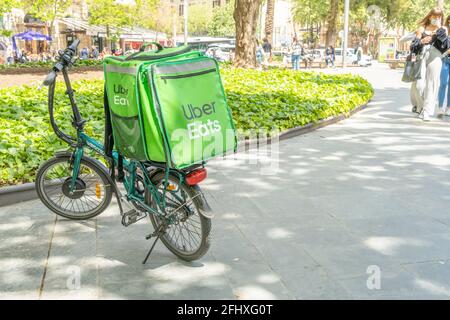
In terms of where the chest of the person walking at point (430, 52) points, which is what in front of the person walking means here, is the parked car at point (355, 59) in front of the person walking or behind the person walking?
behind

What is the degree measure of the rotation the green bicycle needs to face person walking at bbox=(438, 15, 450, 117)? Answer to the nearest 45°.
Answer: approximately 90° to its right

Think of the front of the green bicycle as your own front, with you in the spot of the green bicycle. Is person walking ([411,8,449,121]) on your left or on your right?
on your right

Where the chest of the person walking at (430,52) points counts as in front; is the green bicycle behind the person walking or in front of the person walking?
in front

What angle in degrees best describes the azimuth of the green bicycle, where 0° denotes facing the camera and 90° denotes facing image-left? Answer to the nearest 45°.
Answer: approximately 135°

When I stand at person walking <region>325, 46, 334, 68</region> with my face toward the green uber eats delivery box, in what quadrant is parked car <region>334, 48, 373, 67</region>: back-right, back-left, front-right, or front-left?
back-left
